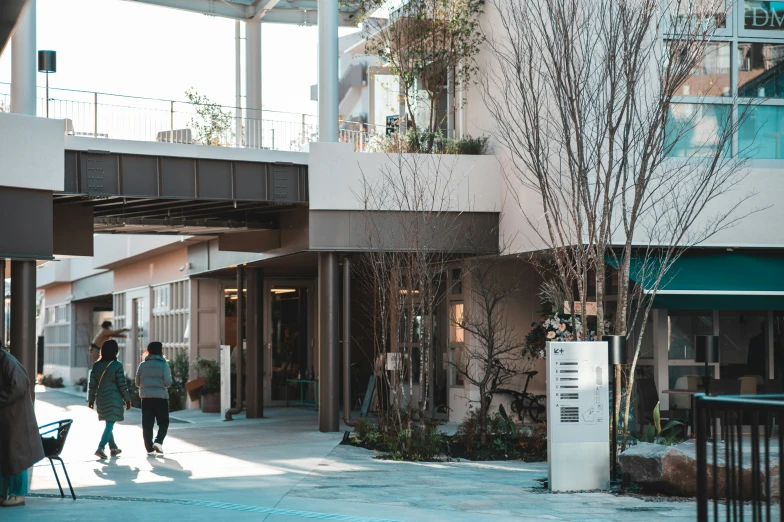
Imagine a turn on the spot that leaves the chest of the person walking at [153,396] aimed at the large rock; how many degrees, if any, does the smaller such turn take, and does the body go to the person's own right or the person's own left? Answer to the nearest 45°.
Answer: approximately 135° to the person's own right

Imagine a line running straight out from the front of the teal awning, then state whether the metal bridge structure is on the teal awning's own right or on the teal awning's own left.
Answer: on the teal awning's own right

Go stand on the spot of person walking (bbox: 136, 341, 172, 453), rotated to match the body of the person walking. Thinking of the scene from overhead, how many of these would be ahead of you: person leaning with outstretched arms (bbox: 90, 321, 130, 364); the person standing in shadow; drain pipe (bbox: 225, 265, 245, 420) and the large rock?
2

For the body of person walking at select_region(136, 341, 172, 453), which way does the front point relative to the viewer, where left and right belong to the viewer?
facing away from the viewer

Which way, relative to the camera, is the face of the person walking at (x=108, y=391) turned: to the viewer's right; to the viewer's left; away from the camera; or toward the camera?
away from the camera

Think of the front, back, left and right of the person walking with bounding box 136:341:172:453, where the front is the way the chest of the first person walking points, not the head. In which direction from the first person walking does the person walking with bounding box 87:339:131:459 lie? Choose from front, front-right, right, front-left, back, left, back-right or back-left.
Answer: back-left

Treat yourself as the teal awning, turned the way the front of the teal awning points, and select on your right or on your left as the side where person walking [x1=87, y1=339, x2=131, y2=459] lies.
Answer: on your right

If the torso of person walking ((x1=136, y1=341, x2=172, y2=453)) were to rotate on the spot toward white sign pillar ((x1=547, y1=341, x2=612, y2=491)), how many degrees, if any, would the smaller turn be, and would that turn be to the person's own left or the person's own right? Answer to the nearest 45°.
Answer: approximately 135° to the person's own right
